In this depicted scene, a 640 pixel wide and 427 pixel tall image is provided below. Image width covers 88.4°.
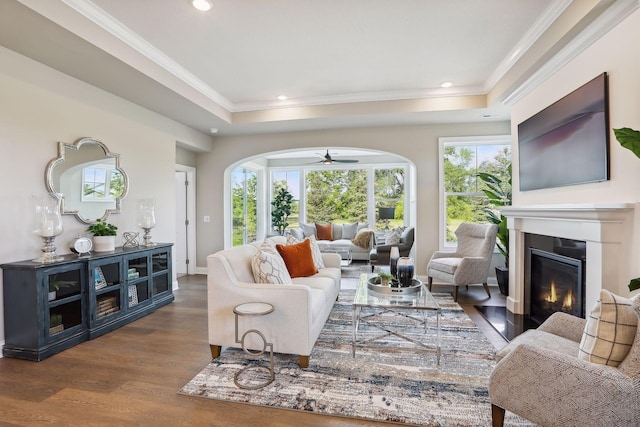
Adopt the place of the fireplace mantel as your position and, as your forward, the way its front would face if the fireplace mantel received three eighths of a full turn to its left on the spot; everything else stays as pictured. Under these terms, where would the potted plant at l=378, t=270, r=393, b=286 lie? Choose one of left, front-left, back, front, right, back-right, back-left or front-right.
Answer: back

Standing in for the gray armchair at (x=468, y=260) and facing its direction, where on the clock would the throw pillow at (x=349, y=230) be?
The throw pillow is roughly at 3 o'clock from the gray armchair.

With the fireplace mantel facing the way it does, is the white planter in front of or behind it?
in front

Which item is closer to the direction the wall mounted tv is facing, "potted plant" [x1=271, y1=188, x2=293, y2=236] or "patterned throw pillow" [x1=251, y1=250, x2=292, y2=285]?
the patterned throw pillow

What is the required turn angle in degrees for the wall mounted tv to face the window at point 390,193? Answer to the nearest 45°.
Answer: approximately 90° to its right

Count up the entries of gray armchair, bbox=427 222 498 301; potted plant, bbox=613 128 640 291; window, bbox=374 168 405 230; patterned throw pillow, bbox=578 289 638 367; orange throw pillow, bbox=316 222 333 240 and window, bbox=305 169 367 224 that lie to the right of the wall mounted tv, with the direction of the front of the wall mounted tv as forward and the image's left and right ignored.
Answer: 4

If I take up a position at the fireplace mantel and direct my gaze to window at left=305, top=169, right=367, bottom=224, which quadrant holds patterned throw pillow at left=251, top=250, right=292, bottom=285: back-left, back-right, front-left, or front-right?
front-left

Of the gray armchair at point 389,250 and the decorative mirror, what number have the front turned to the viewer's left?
1

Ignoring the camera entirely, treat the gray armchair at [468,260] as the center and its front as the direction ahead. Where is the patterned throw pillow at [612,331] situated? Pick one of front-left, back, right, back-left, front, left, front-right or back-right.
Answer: front-left

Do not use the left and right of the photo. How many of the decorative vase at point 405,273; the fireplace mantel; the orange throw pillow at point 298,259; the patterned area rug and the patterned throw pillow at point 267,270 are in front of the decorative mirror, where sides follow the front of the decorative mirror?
5

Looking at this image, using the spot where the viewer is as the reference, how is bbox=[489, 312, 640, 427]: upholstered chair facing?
facing away from the viewer and to the left of the viewer

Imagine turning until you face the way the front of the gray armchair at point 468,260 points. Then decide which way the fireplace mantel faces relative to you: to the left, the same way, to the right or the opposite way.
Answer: the same way

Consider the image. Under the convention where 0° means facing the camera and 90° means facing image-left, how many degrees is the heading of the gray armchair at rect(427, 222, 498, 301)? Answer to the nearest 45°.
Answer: approximately 45°

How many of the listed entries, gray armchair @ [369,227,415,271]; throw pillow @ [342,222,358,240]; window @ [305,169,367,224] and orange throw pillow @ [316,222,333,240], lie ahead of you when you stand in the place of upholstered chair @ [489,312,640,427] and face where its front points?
4

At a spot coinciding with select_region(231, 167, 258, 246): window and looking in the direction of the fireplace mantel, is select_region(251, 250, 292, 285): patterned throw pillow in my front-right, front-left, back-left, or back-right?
front-right
